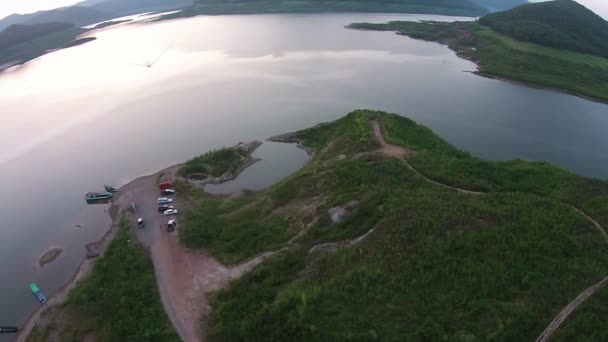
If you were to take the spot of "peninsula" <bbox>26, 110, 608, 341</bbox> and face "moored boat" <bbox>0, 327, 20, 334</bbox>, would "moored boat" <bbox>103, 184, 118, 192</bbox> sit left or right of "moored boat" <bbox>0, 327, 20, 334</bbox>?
right

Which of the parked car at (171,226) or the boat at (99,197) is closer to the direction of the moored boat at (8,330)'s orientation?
the parked car

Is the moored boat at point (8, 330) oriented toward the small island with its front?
no

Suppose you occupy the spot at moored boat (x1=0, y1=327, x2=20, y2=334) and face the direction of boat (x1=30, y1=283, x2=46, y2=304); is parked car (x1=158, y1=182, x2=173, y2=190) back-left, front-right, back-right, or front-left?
front-right

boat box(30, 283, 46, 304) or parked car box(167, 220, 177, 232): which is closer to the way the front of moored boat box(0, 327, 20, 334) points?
the parked car

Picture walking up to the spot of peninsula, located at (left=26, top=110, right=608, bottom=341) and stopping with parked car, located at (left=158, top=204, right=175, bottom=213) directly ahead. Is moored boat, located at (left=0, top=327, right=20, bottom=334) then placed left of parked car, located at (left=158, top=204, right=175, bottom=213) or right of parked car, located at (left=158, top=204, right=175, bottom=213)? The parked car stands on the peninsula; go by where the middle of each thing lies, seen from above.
left

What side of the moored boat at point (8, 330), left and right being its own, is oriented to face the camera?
right

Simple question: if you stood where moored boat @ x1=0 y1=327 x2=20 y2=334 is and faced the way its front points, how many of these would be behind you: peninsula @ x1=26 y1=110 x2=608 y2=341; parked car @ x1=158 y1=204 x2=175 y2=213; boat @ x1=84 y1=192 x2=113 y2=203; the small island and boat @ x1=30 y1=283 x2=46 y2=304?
0

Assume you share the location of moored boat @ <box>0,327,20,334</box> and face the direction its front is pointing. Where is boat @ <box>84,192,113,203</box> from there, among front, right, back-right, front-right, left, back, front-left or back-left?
front-left

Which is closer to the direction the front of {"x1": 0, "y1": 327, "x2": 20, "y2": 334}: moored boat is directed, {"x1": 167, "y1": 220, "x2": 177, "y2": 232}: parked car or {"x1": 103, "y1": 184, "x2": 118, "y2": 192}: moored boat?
the parked car

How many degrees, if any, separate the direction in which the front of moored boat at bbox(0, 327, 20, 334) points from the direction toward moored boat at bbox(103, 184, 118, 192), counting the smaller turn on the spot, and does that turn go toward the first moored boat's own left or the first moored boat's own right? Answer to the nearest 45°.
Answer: approximately 45° to the first moored boat's own left

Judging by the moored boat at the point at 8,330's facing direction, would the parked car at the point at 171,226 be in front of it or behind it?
in front

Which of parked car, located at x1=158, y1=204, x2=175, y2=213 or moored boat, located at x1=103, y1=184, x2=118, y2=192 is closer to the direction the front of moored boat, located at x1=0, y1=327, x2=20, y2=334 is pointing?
the parked car

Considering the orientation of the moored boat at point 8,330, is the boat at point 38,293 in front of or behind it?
in front

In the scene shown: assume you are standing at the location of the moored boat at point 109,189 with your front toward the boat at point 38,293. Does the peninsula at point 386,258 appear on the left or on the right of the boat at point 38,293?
left
